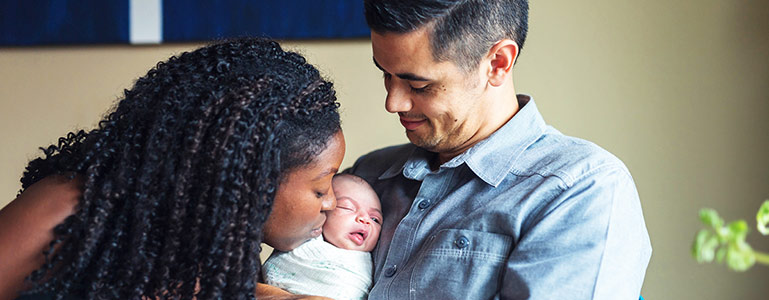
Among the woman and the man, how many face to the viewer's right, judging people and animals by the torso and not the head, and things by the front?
1

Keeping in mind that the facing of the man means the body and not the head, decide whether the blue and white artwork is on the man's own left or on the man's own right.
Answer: on the man's own right

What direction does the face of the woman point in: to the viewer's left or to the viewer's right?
to the viewer's right

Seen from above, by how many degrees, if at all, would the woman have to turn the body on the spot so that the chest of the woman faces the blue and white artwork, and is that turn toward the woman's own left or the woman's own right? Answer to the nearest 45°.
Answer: approximately 90° to the woman's own left

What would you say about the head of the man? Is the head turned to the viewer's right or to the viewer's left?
to the viewer's left

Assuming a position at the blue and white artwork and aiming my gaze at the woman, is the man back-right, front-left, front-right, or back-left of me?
front-left

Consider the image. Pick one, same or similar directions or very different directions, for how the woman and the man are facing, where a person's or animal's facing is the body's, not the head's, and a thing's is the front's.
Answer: very different directions

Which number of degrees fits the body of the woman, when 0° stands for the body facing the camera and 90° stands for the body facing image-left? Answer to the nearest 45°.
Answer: approximately 270°

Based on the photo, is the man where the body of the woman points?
yes
